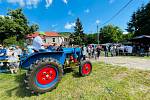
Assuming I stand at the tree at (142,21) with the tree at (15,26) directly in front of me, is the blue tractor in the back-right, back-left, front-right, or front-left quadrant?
front-left

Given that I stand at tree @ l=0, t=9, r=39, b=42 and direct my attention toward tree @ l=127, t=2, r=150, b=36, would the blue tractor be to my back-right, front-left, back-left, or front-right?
front-right

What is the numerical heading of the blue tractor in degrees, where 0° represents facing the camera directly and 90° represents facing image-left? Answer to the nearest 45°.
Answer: approximately 225°

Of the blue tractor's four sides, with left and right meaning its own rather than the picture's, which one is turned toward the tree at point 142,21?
front

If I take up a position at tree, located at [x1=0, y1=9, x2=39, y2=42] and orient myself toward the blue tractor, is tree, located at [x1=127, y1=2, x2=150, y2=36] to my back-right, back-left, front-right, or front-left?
front-left

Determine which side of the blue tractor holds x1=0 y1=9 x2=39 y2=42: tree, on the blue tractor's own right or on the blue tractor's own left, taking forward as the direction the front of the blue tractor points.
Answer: on the blue tractor's own left
